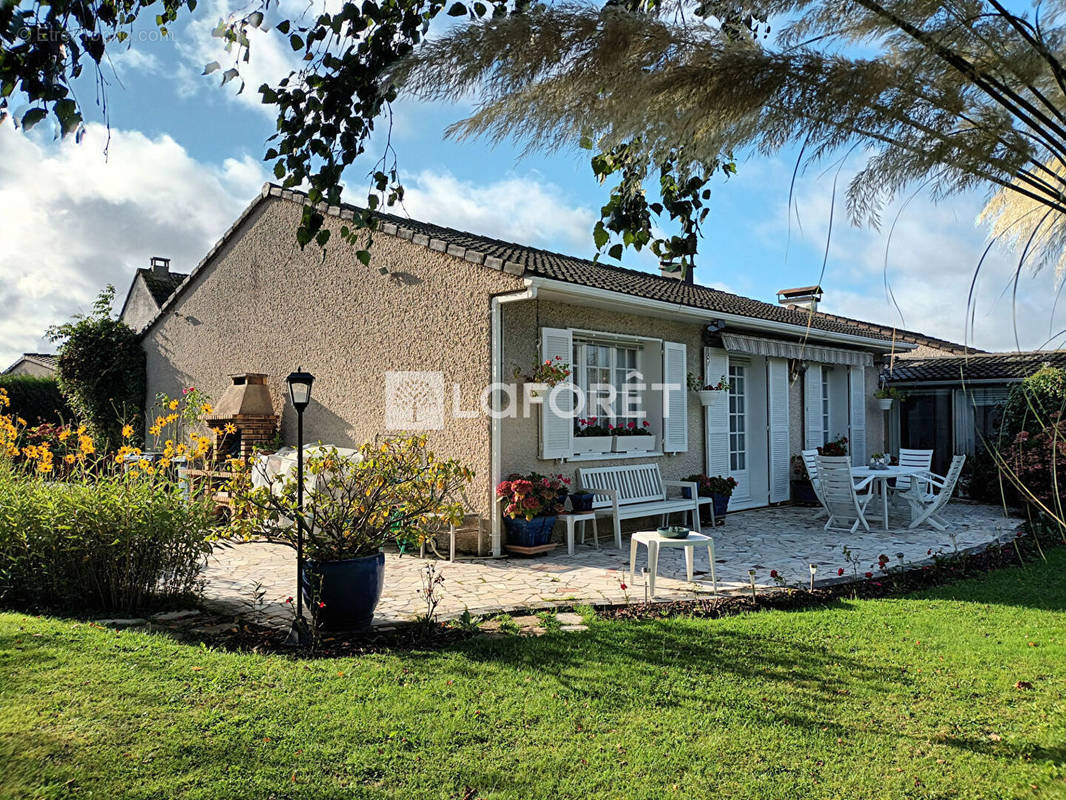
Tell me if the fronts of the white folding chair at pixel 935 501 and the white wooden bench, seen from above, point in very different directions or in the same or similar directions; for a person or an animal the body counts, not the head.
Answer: very different directions

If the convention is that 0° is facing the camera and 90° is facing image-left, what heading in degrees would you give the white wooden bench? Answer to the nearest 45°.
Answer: approximately 315°

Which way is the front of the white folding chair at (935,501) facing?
to the viewer's left

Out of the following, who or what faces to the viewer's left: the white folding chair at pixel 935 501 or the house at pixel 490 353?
the white folding chair

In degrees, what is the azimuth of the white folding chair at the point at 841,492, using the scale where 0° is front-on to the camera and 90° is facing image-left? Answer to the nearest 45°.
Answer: approximately 225°

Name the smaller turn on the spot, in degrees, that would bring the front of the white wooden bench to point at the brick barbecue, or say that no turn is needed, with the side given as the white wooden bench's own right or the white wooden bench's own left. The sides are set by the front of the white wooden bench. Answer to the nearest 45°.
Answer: approximately 135° to the white wooden bench's own right

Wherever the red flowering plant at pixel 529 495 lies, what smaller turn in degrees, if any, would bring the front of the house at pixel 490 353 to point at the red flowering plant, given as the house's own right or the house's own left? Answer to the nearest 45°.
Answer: approximately 45° to the house's own right

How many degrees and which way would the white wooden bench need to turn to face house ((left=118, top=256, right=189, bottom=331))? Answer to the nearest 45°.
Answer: approximately 180°

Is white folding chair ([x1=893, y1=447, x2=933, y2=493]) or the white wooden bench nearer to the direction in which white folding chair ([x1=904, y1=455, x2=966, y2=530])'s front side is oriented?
the white wooden bench

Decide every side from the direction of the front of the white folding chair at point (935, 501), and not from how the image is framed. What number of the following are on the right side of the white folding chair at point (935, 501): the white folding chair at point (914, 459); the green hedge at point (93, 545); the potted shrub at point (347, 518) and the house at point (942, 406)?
2

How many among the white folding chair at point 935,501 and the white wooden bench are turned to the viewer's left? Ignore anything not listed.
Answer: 1

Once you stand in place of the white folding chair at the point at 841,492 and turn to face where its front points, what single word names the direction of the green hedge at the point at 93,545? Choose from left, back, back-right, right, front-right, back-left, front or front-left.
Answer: back
